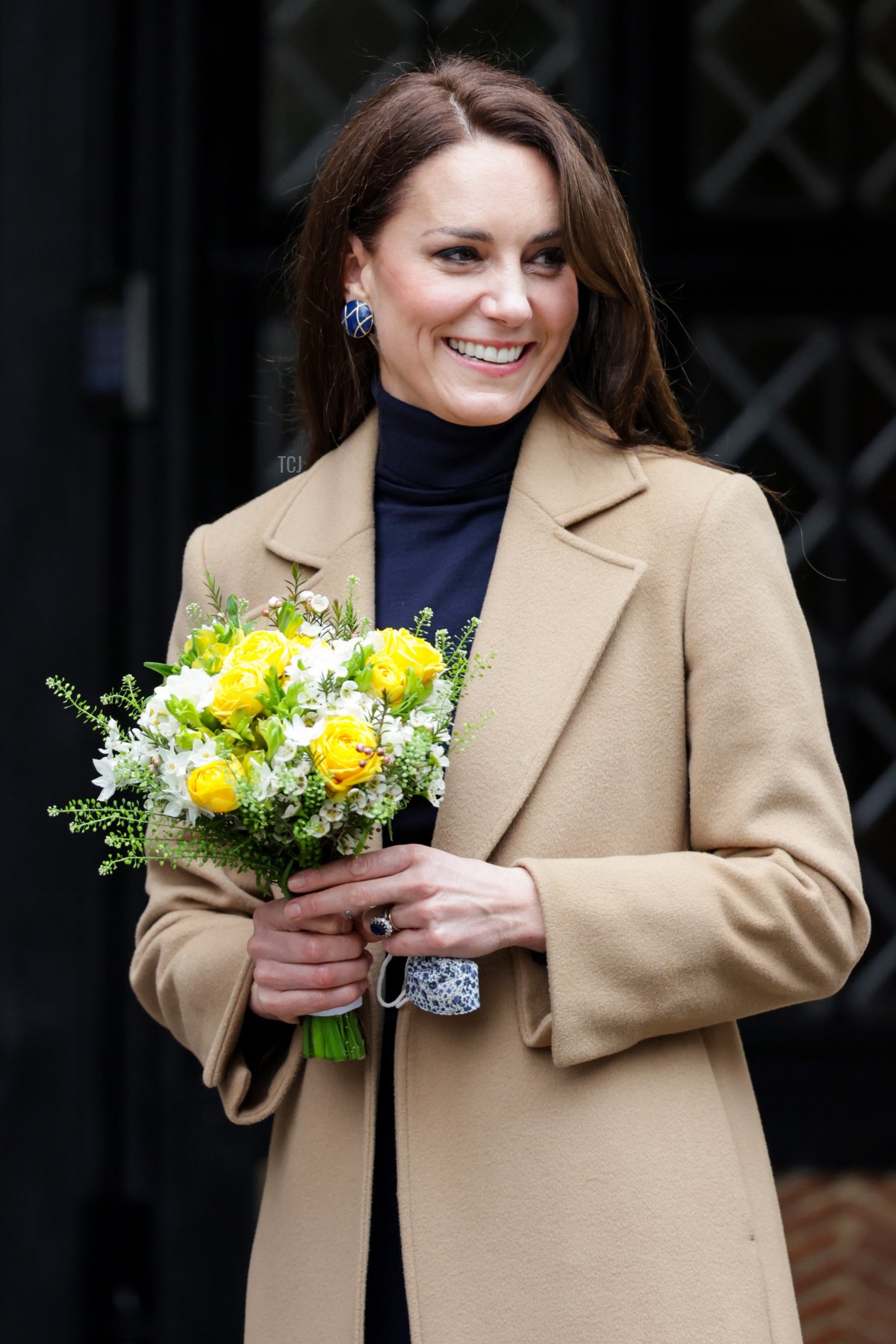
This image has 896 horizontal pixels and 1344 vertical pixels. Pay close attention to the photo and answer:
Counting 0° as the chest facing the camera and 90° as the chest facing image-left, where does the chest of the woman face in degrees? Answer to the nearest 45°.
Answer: approximately 45°
